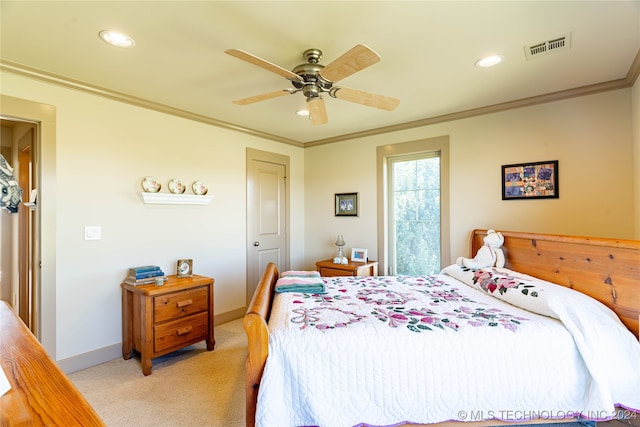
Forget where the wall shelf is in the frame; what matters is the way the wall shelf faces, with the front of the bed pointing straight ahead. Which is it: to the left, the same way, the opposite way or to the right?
the opposite way

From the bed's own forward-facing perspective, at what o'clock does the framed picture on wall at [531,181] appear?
The framed picture on wall is roughly at 4 o'clock from the bed.

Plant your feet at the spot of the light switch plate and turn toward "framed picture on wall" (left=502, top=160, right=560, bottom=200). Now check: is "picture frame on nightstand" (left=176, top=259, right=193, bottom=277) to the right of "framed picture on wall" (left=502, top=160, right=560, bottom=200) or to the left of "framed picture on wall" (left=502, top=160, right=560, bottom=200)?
left

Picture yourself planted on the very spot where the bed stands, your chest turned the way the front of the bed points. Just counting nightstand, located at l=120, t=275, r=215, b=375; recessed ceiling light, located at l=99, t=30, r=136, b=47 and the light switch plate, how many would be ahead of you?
3

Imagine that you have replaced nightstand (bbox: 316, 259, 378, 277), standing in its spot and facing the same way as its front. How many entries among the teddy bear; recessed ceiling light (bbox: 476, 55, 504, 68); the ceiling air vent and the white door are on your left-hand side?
3

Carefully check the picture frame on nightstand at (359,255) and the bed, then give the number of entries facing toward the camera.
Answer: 1

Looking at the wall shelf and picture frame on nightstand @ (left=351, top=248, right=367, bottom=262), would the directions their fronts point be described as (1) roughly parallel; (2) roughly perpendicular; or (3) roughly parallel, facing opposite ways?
roughly perpendicular

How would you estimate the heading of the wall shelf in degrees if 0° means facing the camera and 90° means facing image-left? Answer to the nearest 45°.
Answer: approximately 315°

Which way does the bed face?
to the viewer's left

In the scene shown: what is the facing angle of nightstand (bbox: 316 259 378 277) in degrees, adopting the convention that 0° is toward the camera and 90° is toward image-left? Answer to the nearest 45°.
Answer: approximately 45°
